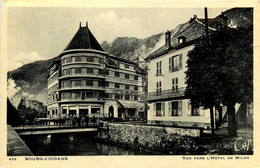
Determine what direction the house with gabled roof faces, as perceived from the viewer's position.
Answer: facing the viewer and to the left of the viewer
